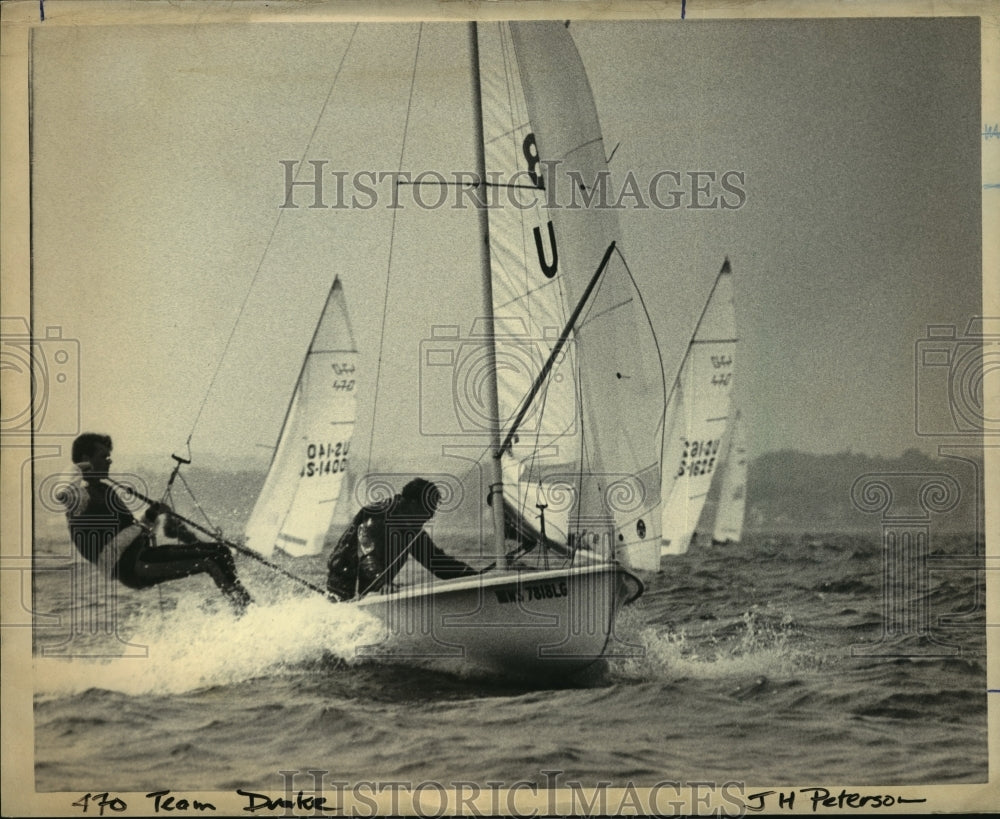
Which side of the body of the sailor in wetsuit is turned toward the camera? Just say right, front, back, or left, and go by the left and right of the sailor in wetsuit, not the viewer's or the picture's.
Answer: right
